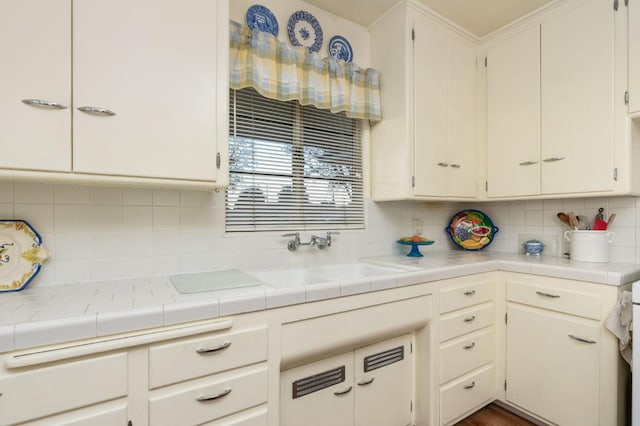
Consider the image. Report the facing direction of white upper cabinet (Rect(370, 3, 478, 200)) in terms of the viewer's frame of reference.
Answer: facing the viewer and to the right of the viewer

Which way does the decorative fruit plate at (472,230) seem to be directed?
toward the camera

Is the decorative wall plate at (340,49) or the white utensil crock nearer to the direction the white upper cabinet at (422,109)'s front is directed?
the white utensil crock

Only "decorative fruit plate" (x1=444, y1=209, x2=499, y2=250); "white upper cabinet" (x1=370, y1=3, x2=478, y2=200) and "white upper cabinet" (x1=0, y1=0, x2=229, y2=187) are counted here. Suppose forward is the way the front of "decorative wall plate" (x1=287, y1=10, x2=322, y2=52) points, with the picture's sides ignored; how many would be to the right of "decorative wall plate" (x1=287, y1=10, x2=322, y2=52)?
1

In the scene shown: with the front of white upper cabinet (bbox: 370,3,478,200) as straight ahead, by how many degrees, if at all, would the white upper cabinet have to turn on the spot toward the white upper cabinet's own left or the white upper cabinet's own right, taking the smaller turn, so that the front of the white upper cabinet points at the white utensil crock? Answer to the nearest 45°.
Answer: approximately 45° to the white upper cabinet's own left

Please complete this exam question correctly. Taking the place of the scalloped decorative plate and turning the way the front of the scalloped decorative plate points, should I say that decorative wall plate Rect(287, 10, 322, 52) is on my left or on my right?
on my left

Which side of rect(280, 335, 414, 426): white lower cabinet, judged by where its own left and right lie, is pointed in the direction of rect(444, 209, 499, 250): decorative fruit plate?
left

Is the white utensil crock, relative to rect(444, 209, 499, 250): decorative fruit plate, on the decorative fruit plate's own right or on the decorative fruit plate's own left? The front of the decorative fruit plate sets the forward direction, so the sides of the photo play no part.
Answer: on the decorative fruit plate's own left

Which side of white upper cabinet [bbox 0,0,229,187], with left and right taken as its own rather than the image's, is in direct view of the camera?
front

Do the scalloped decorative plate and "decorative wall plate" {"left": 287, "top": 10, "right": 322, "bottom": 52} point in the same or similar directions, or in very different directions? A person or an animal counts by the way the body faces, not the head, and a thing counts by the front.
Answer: same or similar directions

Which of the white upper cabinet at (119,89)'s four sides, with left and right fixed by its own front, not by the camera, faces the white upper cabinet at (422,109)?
left

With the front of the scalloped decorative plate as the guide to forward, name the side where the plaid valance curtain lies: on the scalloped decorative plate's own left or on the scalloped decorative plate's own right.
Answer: on the scalloped decorative plate's own left

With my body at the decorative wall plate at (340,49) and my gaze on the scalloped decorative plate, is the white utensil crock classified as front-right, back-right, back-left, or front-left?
back-left

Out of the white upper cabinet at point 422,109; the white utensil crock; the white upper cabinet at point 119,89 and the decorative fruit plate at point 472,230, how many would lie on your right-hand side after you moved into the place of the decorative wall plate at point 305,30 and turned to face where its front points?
1

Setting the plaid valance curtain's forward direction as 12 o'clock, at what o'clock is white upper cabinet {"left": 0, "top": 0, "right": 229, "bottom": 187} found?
The white upper cabinet is roughly at 3 o'clock from the plaid valance curtain.
